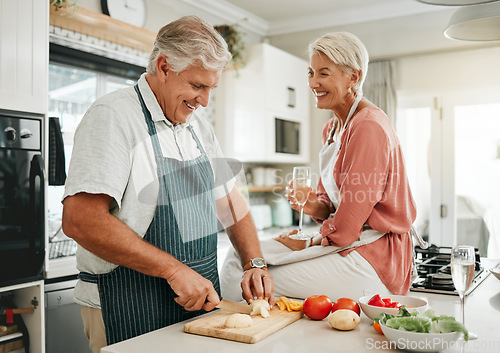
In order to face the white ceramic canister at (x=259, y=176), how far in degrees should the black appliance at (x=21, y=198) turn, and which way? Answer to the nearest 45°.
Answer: approximately 90° to its left

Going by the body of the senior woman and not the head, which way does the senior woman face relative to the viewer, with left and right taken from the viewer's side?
facing to the left of the viewer

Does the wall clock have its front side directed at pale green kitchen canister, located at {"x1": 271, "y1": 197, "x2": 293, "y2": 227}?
no

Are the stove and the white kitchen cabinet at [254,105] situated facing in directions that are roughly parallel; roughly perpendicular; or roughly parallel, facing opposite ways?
roughly parallel

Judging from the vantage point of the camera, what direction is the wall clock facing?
facing the viewer and to the right of the viewer

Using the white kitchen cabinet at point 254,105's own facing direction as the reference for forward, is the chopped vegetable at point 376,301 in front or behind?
in front

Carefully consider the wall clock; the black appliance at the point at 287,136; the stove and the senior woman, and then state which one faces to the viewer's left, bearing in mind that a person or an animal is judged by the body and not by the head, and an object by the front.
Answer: the senior woman

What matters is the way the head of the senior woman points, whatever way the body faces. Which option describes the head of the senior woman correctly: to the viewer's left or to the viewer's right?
to the viewer's left

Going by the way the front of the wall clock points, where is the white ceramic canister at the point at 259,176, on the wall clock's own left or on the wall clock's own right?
on the wall clock's own left
